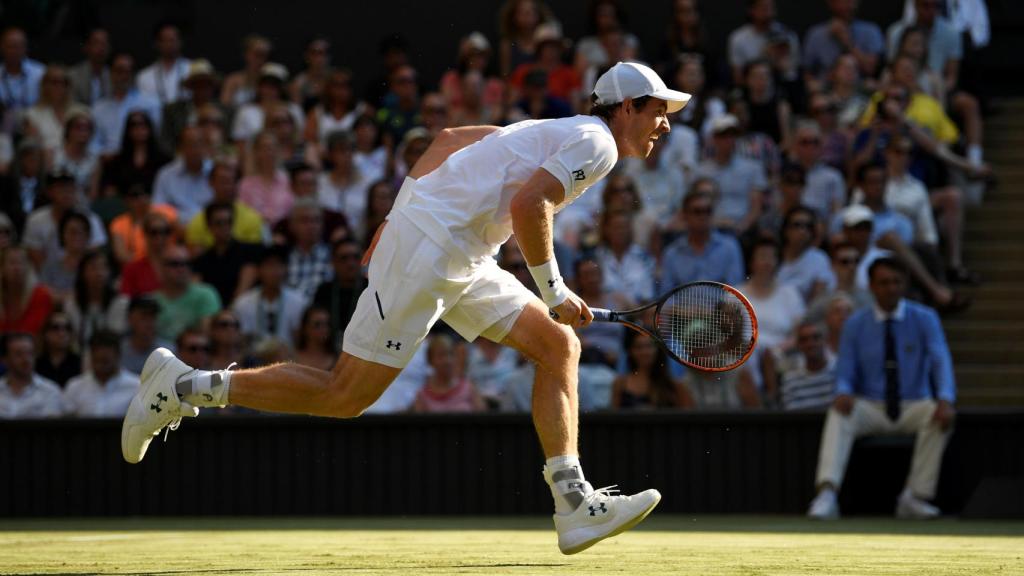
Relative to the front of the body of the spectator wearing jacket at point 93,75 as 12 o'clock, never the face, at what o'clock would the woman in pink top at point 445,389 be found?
The woman in pink top is roughly at 11 o'clock from the spectator wearing jacket.

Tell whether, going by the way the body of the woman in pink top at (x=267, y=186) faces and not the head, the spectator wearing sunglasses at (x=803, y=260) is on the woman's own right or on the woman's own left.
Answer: on the woman's own left

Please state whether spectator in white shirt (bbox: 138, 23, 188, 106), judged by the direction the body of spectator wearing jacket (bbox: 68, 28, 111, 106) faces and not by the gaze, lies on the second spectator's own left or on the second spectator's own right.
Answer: on the second spectator's own left

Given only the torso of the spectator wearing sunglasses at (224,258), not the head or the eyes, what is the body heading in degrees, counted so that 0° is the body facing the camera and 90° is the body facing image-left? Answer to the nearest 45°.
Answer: approximately 0°

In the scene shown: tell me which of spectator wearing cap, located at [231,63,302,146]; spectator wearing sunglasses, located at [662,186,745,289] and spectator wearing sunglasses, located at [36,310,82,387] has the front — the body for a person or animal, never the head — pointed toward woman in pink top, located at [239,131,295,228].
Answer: spectator wearing cap, located at [231,63,302,146]

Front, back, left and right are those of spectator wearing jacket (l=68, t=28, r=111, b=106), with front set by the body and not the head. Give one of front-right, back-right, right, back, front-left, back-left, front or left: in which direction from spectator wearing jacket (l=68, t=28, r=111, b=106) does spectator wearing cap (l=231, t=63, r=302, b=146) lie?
front-left

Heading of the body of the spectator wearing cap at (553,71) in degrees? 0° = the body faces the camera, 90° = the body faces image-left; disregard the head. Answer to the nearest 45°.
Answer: approximately 0°

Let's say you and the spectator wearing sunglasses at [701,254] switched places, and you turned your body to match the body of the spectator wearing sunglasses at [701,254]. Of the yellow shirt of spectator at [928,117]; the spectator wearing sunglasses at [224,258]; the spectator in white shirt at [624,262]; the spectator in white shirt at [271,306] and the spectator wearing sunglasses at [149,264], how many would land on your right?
4
